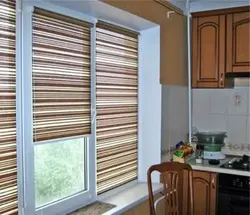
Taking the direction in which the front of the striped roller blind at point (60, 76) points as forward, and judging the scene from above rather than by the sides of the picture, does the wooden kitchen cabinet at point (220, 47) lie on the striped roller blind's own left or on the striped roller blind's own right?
on the striped roller blind's own left

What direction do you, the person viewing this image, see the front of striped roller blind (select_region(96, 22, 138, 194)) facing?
facing the viewer and to the right of the viewer

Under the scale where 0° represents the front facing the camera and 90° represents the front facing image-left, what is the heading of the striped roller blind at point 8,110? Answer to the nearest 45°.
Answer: approximately 315°

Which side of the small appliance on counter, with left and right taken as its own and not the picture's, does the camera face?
front

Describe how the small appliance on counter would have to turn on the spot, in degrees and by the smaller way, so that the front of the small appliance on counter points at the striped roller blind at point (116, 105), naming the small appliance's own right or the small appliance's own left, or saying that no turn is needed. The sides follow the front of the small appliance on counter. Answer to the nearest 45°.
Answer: approximately 45° to the small appliance's own right

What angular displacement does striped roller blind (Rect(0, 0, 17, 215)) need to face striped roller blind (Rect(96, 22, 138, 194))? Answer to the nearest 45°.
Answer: approximately 90° to its left

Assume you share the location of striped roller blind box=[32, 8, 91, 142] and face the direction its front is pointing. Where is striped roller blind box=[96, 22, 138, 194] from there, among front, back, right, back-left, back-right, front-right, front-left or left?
left

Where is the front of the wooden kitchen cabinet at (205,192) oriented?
toward the camera

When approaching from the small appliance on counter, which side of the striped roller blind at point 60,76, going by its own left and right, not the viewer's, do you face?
left

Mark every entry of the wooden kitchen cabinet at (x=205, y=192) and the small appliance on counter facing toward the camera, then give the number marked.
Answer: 2

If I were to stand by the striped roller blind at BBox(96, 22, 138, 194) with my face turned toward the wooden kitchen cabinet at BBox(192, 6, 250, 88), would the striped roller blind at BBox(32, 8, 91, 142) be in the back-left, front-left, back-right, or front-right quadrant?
back-right

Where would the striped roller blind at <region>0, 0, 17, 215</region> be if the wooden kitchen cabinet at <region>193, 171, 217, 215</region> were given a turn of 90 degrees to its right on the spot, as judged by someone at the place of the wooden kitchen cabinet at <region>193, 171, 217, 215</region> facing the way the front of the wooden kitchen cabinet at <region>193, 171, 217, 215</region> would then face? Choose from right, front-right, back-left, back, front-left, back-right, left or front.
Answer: front-left
